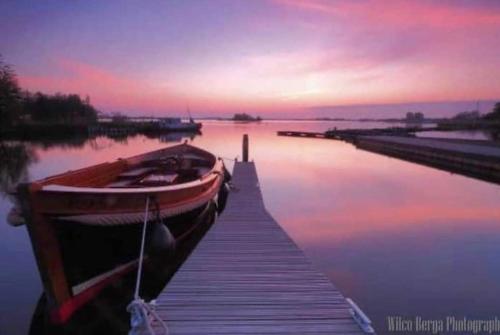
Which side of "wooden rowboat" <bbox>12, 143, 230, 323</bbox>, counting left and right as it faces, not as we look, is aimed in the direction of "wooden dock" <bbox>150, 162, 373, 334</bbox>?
left

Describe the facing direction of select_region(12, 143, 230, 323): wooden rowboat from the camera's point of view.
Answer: facing the viewer and to the left of the viewer

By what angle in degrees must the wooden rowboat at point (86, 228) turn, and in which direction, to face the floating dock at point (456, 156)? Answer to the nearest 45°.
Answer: approximately 180°
